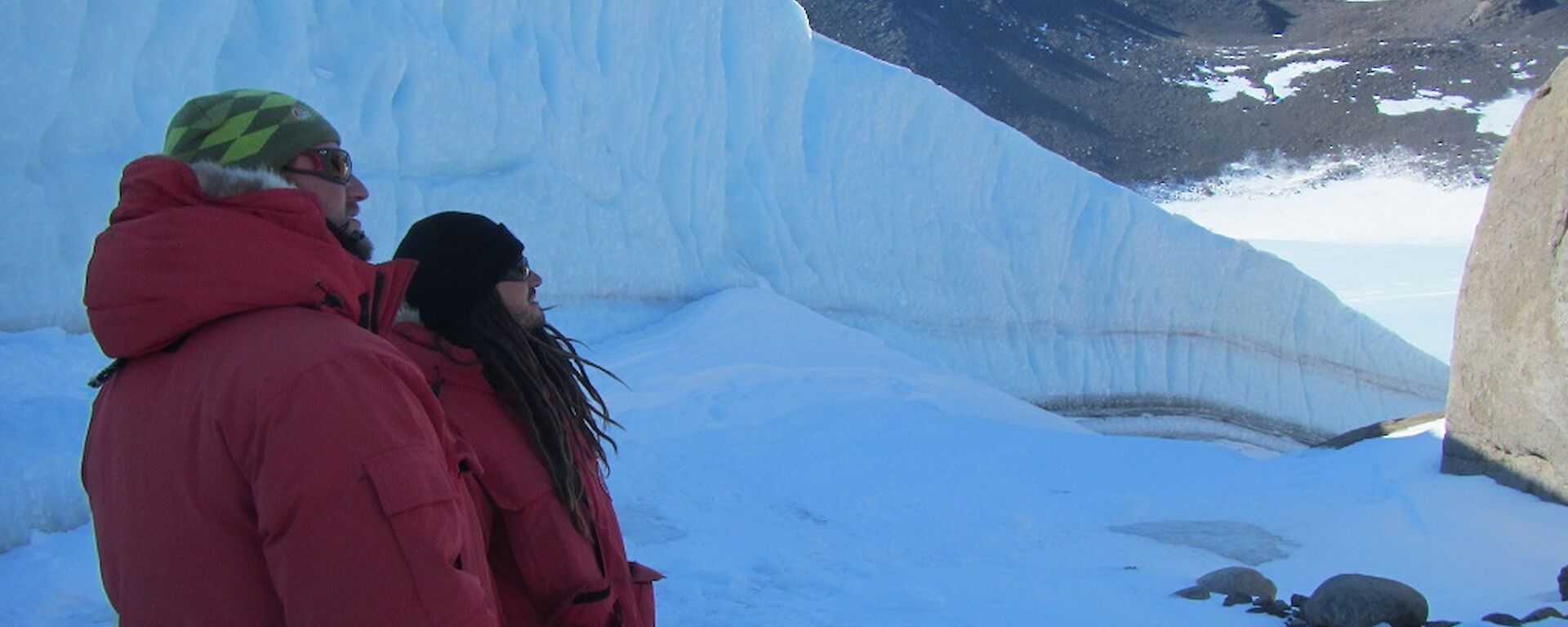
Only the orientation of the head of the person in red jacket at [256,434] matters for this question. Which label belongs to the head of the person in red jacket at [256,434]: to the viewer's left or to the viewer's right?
to the viewer's right

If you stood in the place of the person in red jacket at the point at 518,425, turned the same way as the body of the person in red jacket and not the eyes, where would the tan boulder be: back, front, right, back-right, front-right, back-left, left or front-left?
front-left

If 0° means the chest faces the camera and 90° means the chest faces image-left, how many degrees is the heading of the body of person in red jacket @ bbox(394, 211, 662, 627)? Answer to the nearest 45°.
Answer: approximately 270°

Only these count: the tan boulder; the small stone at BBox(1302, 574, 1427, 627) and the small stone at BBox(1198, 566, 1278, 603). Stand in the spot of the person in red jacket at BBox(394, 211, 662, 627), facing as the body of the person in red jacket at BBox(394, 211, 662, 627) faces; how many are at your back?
0

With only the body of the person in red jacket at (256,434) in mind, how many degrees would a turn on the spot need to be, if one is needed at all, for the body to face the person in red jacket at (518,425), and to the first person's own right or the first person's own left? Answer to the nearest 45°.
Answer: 0° — they already face them

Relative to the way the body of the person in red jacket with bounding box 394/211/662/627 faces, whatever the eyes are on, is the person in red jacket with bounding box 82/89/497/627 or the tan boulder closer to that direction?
the tan boulder

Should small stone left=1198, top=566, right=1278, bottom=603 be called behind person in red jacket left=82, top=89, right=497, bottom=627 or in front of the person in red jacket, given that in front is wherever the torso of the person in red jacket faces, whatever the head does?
in front

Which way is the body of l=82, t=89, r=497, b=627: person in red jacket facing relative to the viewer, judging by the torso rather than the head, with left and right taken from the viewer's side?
facing away from the viewer and to the right of the viewer

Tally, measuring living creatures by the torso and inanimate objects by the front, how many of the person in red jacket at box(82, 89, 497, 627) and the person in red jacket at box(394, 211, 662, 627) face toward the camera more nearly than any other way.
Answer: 0

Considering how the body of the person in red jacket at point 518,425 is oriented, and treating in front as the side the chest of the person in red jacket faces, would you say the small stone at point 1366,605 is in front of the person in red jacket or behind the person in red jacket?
in front
